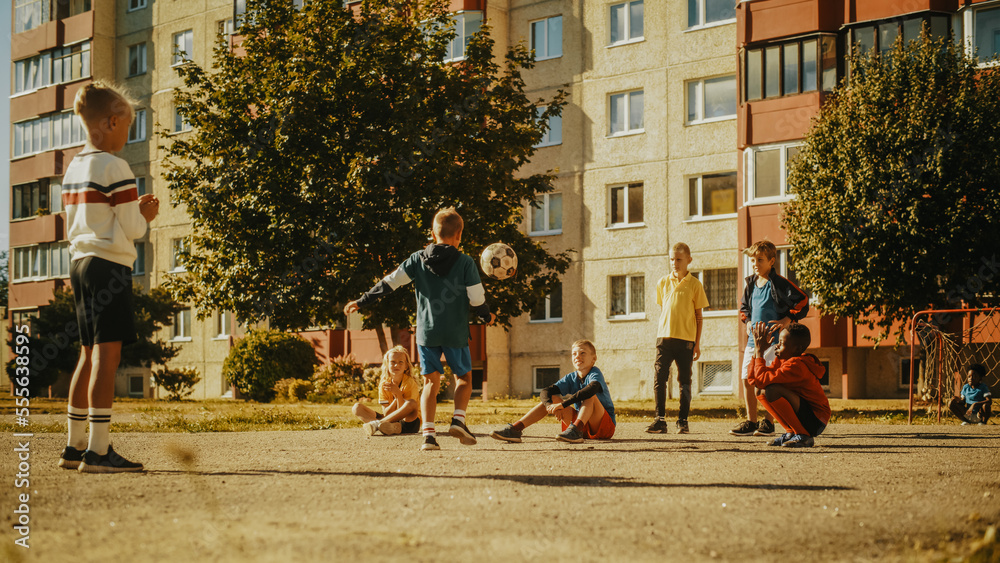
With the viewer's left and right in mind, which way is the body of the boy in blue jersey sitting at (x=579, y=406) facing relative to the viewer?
facing the viewer and to the left of the viewer

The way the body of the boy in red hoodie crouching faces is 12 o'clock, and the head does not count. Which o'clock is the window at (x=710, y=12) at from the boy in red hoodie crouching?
The window is roughly at 3 o'clock from the boy in red hoodie crouching.

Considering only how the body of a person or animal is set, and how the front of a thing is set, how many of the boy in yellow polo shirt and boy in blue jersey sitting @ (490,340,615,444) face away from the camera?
0

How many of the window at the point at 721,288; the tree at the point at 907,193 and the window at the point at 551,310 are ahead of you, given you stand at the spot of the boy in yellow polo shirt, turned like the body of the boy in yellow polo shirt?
0

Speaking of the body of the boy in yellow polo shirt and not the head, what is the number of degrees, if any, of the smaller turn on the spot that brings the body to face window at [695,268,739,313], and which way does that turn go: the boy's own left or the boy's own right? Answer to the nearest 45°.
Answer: approximately 135° to the boy's own right

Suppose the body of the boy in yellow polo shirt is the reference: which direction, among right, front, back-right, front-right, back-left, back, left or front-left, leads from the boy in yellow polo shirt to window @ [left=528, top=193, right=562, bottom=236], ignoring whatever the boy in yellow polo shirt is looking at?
back-right

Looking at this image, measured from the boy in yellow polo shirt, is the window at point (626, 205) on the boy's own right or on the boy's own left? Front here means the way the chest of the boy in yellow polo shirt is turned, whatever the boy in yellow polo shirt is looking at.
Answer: on the boy's own right

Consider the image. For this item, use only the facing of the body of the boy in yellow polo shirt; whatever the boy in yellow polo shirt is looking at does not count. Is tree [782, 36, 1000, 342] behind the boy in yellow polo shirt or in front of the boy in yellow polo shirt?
behind

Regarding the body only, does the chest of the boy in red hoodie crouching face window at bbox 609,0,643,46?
no

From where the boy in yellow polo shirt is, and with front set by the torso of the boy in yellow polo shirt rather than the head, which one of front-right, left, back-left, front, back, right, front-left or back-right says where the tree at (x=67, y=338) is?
right

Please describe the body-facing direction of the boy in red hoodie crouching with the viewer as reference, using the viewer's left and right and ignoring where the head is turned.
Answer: facing to the left of the viewer

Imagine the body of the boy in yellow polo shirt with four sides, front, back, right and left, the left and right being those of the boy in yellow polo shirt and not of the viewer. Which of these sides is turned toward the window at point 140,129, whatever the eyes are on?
right

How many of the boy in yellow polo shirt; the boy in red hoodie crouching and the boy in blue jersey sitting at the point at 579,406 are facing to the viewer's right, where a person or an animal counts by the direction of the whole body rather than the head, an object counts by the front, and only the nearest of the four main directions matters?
0

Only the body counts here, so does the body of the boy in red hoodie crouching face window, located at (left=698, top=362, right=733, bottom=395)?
no

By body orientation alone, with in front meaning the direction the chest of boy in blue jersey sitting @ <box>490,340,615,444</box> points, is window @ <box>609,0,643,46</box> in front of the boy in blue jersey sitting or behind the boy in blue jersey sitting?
behind

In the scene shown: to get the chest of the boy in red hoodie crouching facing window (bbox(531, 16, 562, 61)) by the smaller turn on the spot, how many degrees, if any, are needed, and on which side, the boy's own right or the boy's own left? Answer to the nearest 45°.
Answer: approximately 90° to the boy's own right

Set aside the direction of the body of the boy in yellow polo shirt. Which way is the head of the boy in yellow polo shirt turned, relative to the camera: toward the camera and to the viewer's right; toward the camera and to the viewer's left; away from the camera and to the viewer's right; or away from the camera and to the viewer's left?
toward the camera and to the viewer's left

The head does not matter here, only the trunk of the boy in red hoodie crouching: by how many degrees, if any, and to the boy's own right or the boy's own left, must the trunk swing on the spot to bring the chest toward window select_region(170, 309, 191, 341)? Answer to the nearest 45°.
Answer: approximately 45° to the boy's own right

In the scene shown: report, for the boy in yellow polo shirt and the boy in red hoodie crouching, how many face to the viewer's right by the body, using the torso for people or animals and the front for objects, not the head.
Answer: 0

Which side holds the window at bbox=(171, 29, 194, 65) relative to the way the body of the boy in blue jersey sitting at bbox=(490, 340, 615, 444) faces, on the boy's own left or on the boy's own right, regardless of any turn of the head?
on the boy's own right
